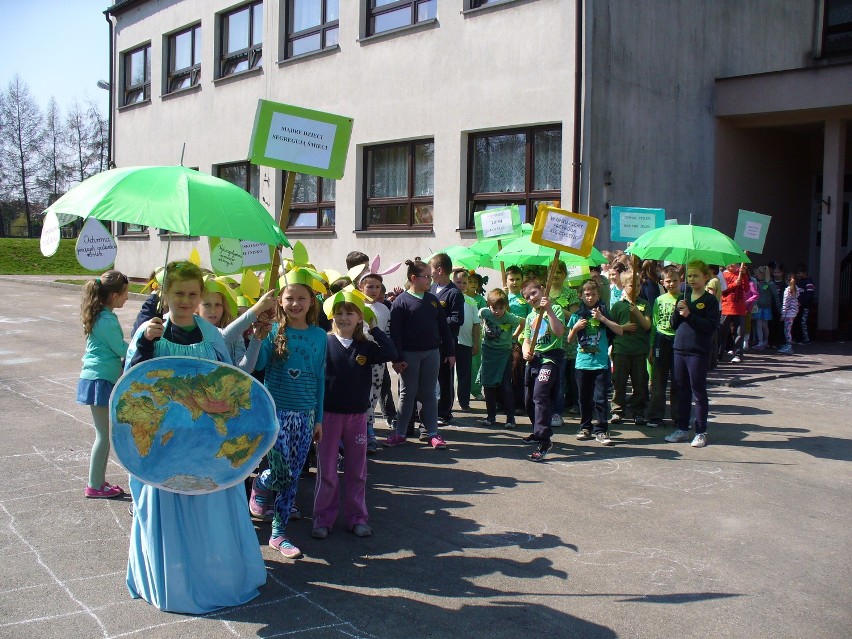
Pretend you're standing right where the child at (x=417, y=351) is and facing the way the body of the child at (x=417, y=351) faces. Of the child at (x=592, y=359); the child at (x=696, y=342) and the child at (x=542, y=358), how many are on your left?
3

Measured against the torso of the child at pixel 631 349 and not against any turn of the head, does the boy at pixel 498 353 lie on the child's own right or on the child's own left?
on the child's own right

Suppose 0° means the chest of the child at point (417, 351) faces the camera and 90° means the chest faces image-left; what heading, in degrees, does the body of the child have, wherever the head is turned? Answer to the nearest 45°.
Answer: approximately 0°
